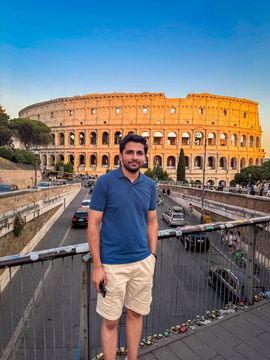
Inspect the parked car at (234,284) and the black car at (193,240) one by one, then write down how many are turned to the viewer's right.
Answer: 0

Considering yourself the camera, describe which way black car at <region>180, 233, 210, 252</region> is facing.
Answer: facing away from the viewer and to the left of the viewer

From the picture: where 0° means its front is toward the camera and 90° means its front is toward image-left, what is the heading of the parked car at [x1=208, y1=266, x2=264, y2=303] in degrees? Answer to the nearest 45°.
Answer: approximately 135°

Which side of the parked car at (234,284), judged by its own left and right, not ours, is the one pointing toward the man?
left

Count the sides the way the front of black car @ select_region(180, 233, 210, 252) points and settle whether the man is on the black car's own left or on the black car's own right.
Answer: on the black car's own left
